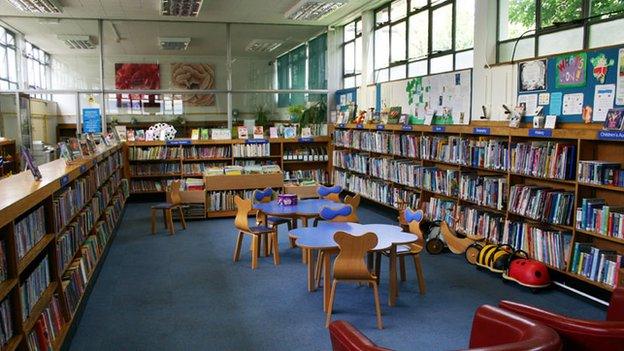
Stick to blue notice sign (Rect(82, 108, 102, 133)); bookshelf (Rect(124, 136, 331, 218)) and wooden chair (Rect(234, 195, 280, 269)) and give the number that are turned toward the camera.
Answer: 2

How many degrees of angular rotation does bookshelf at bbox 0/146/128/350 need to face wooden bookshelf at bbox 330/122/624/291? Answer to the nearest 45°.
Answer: approximately 45° to its left

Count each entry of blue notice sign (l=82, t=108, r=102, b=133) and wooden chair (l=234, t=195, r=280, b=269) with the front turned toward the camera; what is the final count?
1

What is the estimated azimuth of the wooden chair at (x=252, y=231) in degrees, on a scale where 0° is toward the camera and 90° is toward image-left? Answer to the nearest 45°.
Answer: approximately 225°

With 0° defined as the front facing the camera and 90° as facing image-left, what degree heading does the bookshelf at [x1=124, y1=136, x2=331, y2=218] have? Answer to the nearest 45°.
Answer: approximately 0°

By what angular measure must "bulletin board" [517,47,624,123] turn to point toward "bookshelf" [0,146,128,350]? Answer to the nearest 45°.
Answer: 0° — it already faces it

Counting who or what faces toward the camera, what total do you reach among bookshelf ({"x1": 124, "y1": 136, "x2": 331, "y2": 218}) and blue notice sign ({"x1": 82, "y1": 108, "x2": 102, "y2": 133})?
2

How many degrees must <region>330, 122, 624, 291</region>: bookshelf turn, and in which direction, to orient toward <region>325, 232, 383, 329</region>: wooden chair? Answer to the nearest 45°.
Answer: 0° — it already faces it

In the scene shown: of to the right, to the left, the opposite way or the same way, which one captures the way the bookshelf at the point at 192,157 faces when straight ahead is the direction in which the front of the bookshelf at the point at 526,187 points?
to the left
